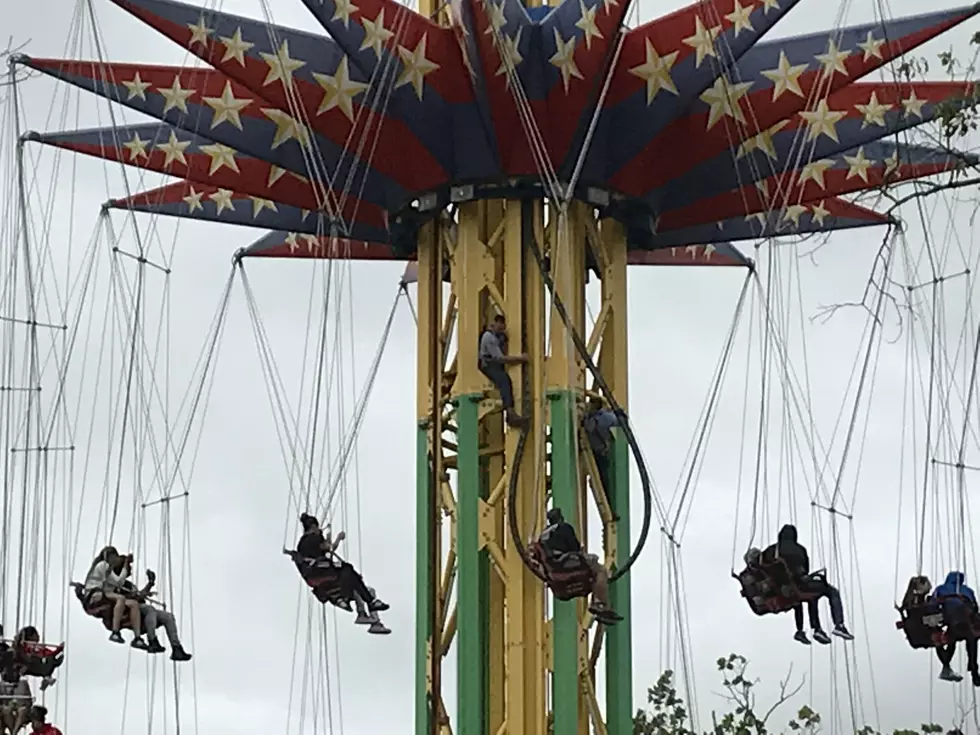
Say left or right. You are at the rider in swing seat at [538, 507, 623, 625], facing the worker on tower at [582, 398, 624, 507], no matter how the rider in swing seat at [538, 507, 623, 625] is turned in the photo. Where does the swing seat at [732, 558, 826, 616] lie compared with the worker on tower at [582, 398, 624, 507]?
right

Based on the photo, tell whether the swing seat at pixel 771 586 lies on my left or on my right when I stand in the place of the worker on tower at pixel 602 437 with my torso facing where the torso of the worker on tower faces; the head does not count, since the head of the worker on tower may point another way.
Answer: on my right

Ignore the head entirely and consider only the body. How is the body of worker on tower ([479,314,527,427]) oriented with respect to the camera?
to the viewer's right

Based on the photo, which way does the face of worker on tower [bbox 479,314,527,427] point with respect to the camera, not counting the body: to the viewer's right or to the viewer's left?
to the viewer's right

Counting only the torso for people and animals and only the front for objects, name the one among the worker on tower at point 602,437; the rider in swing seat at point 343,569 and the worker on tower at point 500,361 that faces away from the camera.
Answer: the worker on tower at point 602,437

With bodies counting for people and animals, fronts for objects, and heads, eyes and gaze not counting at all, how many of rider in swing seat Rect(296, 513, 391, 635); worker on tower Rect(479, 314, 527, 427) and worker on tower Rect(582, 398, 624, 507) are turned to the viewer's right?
2

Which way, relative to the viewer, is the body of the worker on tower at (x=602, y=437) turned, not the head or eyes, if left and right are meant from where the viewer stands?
facing away from the viewer

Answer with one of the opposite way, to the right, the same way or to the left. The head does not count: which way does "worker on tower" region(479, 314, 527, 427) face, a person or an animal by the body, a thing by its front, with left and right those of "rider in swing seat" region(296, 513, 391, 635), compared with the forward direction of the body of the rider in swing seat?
the same way

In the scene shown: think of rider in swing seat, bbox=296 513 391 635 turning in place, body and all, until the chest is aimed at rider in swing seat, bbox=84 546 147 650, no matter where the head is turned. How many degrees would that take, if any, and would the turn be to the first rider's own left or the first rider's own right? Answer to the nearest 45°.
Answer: approximately 180°

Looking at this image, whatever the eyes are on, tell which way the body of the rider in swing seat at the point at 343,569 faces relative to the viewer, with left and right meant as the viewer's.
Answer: facing to the right of the viewer

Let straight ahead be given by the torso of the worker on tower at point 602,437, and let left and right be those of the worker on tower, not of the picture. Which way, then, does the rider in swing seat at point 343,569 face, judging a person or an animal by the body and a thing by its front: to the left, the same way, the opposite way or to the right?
to the right

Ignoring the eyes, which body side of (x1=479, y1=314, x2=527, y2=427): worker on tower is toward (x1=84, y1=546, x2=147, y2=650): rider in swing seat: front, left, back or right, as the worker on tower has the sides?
back

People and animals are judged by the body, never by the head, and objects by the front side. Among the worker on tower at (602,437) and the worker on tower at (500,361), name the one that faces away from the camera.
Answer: the worker on tower at (602,437)

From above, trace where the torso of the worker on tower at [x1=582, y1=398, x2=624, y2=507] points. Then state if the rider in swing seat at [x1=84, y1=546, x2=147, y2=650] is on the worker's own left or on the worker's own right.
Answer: on the worker's own left
